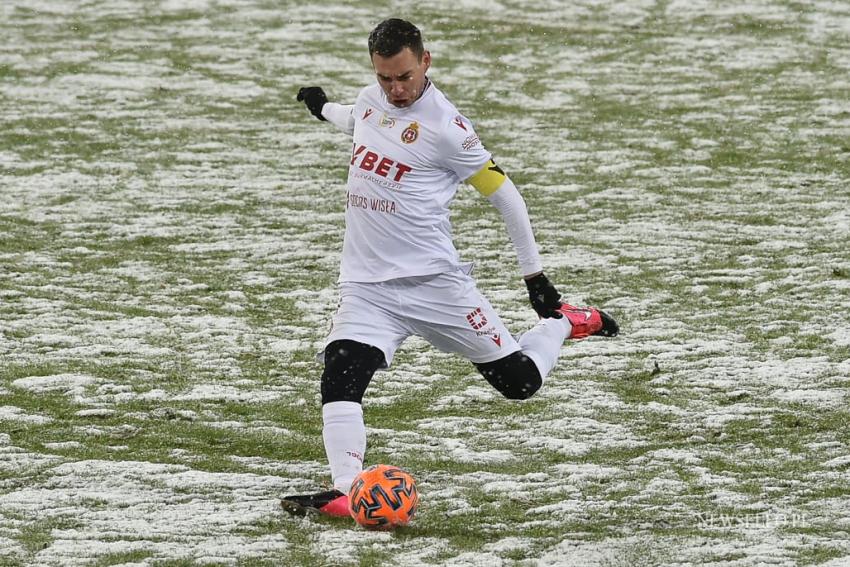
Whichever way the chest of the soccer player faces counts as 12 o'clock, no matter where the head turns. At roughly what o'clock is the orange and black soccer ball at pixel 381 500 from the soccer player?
The orange and black soccer ball is roughly at 11 o'clock from the soccer player.

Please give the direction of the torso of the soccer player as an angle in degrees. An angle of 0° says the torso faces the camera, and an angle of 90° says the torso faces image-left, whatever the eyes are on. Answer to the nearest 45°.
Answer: approximately 45°
